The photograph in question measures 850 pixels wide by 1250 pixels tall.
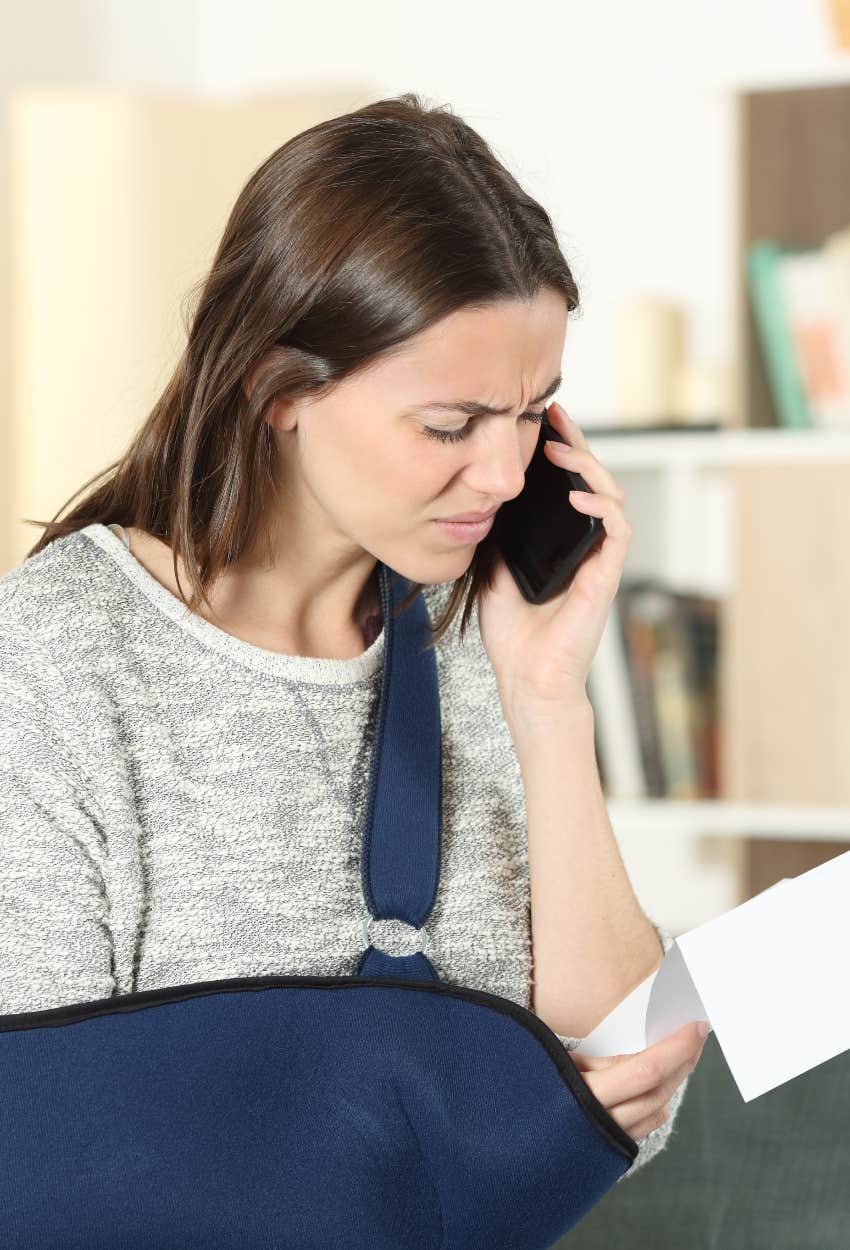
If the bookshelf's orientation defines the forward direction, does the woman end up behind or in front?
in front

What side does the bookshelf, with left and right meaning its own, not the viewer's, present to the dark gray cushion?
front

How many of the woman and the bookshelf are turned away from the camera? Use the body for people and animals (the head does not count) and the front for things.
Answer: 0

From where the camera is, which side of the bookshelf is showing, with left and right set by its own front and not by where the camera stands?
front

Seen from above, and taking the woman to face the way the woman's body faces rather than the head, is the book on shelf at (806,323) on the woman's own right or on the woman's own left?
on the woman's own left

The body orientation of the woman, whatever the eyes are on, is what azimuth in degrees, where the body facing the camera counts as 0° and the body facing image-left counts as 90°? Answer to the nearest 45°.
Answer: approximately 315°

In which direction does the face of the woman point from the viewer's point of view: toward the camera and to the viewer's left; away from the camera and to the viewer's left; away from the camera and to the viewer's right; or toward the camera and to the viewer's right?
toward the camera and to the viewer's right
